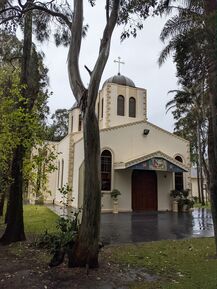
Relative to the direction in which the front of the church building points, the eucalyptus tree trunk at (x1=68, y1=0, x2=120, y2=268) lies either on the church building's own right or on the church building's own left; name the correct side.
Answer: on the church building's own right

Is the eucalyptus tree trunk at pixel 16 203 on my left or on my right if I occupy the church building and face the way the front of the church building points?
on my right

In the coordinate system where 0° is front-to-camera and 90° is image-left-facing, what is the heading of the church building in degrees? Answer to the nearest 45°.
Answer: approximately 315°

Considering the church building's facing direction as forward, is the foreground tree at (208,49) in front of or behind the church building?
in front

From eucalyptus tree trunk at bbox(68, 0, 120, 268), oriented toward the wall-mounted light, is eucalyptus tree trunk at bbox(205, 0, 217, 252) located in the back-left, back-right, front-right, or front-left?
front-right
